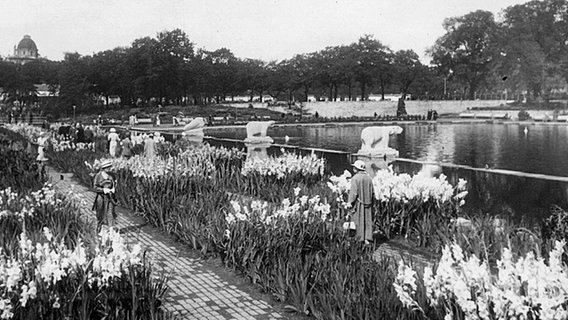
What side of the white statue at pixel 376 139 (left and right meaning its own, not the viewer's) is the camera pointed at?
right

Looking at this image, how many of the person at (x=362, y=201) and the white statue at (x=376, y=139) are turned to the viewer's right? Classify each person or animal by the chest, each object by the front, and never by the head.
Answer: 1

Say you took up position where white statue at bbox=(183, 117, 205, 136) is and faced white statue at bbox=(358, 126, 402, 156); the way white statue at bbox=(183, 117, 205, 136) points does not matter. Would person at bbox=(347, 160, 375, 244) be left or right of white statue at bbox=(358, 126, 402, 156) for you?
right

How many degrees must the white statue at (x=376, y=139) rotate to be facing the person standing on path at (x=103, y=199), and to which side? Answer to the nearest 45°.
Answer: approximately 135° to its right

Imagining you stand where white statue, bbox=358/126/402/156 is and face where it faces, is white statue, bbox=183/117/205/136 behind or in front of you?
behind

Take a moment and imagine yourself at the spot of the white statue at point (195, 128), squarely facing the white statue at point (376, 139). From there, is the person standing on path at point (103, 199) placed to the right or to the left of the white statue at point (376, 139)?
right

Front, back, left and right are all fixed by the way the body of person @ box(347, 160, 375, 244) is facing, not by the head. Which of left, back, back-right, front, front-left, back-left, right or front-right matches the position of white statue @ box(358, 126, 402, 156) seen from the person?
front-right

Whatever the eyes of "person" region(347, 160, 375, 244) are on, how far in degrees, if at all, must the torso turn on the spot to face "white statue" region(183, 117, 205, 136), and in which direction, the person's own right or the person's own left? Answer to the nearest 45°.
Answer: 0° — they already face it

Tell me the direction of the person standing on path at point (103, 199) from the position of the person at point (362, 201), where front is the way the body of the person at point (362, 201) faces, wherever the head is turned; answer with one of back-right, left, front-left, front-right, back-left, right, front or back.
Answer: front-left

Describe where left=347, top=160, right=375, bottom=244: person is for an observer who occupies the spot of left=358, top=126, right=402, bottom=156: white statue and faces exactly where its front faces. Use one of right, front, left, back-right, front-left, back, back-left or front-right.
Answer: right

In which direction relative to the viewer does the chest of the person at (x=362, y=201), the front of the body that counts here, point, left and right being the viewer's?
facing away from the viewer and to the left of the viewer
